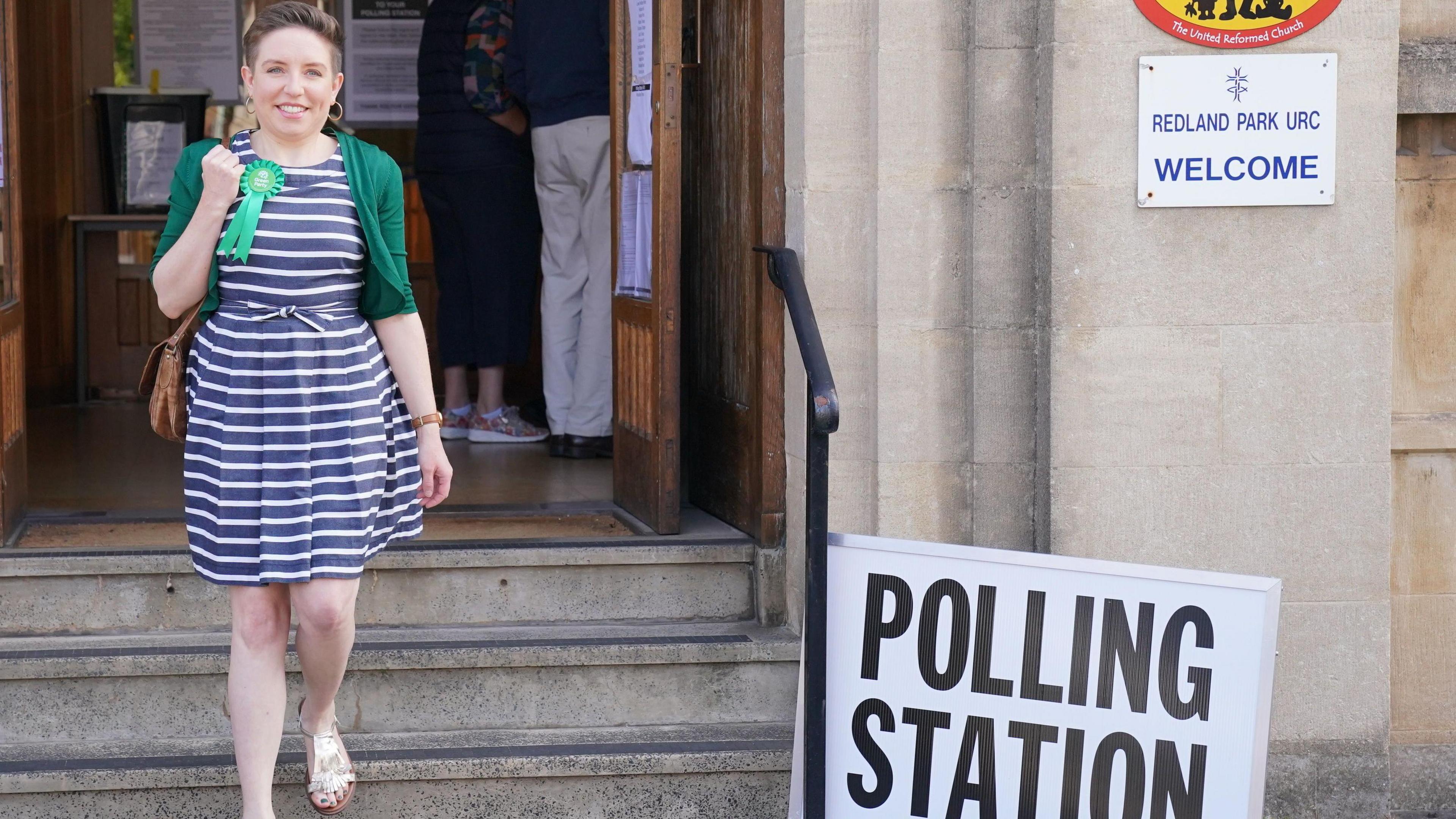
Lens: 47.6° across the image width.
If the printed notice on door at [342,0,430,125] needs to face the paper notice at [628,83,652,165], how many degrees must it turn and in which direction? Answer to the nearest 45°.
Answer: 0° — it already faces it

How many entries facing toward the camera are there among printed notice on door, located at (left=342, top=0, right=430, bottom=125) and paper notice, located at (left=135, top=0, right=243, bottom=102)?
2

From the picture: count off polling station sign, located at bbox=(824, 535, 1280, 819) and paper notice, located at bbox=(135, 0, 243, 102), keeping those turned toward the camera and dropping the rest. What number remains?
2

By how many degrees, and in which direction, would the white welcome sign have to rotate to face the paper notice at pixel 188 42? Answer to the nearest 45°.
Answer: approximately 135° to its right

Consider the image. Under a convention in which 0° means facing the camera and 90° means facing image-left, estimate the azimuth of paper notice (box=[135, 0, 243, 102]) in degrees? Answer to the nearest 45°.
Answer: approximately 0°

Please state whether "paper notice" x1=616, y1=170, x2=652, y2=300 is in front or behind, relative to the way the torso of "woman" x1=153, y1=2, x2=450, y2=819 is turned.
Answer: behind
